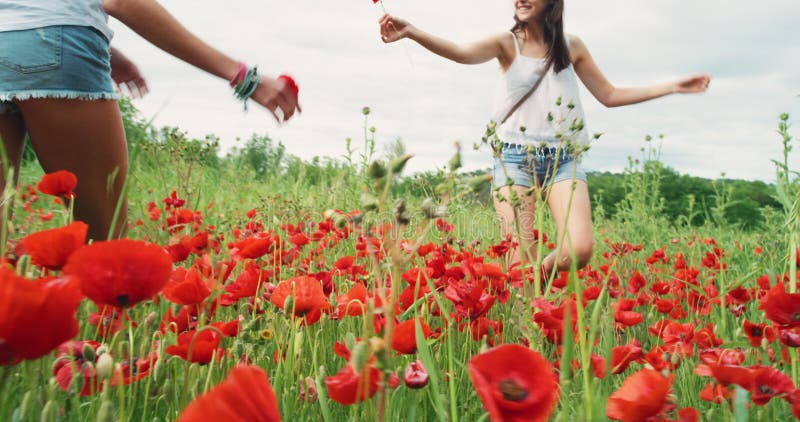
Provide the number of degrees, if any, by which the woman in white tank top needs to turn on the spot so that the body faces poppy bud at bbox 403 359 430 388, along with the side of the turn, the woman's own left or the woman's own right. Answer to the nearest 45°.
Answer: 0° — they already face it

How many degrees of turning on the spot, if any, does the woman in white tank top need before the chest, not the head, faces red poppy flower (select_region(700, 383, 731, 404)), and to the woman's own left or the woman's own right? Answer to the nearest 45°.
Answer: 0° — they already face it

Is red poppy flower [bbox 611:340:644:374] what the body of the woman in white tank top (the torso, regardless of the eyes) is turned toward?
yes

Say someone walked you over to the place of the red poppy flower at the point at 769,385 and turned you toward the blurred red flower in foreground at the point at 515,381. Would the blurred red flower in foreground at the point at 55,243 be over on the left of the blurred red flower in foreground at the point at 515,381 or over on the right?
right

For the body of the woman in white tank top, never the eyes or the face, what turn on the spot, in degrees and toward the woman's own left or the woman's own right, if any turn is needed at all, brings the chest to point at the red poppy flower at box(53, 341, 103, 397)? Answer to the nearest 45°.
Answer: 0° — they already face it

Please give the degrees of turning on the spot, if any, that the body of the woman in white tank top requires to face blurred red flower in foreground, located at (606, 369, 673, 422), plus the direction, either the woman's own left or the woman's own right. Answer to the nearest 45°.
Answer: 0° — they already face it

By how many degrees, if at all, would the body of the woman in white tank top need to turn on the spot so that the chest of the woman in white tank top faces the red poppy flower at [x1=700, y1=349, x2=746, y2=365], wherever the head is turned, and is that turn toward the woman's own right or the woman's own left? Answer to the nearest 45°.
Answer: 0° — they already face it

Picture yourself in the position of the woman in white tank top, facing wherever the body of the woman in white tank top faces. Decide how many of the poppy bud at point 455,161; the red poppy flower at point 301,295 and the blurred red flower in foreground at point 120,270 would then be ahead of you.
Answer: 3

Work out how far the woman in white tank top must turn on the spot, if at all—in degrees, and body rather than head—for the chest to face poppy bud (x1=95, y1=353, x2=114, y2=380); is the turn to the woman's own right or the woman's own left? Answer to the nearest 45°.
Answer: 0° — they already face it

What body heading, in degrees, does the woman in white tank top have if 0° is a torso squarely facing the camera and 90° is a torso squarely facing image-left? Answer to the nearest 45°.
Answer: approximately 0°

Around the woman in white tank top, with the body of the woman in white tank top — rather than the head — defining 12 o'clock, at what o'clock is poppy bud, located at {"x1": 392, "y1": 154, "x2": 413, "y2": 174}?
The poppy bud is roughly at 12 o'clock from the woman in white tank top.

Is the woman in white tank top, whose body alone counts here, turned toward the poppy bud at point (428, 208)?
yes

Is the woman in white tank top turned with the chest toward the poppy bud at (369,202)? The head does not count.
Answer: yes
